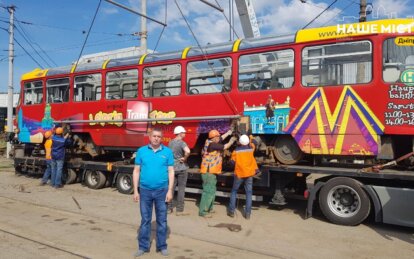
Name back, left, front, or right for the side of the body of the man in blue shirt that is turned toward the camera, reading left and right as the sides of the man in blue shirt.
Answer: front

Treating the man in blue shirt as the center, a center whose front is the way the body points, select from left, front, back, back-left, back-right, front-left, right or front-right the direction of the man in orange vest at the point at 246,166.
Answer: back-left

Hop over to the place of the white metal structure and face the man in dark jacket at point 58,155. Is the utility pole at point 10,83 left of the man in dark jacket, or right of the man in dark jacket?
right

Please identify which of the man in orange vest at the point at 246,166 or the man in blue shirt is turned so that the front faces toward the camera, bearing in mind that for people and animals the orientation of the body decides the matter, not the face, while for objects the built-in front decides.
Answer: the man in blue shirt

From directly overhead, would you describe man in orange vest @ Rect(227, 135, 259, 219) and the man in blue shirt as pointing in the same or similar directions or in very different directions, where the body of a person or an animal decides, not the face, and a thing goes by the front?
very different directions

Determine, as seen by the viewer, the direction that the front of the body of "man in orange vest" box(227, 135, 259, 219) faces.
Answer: away from the camera

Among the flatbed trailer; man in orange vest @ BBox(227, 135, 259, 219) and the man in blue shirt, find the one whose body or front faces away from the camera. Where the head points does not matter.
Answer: the man in orange vest

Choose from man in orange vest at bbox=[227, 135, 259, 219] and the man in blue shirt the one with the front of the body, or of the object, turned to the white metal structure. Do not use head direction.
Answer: the man in orange vest

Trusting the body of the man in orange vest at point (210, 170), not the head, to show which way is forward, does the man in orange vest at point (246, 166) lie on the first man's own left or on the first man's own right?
on the first man's own right

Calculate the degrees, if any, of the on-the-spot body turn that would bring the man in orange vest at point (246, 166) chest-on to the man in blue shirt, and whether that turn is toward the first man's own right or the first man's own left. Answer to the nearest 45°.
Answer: approximately 135° to the first man's own left

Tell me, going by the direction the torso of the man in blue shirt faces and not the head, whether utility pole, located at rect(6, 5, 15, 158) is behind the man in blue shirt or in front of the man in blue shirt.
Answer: behind
